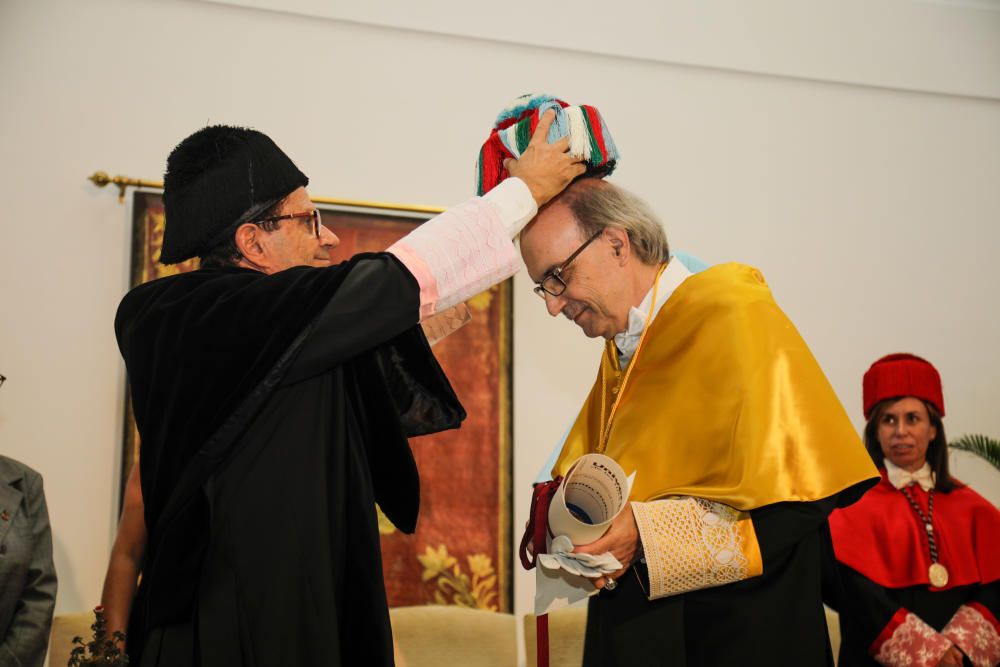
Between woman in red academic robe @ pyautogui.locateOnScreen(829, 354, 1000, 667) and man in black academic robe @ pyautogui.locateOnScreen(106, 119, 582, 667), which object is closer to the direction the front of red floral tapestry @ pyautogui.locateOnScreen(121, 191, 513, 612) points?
the man in black academic robe

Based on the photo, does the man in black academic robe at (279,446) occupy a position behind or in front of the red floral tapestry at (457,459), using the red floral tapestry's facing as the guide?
in front

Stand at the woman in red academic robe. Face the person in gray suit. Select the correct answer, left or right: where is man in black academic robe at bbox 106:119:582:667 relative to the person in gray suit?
left

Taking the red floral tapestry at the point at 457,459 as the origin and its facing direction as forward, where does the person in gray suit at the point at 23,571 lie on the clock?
The person in gray suit is roughly at 2 o'clock from the red floral tapestry.

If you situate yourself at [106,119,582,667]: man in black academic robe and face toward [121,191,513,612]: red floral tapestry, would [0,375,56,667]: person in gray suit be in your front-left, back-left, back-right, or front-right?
front-left

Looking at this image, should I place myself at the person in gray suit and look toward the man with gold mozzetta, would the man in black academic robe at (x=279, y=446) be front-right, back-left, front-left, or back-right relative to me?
front-right

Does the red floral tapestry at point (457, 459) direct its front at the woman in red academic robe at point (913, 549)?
no

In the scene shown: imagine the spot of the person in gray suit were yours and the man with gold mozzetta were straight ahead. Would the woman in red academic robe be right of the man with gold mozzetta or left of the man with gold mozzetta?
left

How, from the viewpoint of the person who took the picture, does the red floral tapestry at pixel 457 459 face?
facing the viewer

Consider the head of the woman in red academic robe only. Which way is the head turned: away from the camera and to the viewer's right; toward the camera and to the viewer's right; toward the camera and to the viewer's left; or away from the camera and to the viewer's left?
toward the camera and to the viewer's left

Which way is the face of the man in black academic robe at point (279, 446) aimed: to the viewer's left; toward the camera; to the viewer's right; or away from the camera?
to the viewer's right

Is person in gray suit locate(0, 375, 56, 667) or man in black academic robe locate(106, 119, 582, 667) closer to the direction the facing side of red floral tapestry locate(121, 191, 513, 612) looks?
the man in black academic robe

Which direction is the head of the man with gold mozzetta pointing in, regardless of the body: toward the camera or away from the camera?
toward the camera

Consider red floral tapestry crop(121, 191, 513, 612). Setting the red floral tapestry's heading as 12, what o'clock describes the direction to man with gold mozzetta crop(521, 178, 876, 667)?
The man with gold mozzetta is roughly at 12 o'clock from the red floral tapestry.
